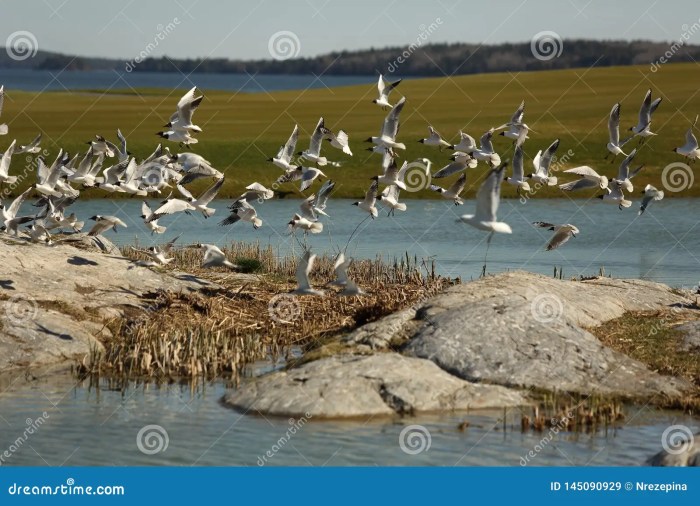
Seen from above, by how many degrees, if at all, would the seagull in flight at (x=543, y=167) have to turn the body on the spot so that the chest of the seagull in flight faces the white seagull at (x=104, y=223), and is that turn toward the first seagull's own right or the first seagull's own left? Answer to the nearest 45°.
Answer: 0° — it already faces it

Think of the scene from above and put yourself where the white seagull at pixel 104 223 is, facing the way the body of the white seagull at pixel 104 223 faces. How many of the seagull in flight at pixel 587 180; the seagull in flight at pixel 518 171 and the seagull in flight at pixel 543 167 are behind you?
3

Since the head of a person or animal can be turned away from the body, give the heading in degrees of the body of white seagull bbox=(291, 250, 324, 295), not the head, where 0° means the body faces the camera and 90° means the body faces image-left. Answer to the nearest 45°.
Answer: approximately 90°

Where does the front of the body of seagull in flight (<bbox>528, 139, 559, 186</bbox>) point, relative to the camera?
to the viewer's left

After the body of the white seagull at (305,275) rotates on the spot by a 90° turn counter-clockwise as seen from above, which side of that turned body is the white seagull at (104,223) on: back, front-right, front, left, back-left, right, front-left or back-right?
back-right

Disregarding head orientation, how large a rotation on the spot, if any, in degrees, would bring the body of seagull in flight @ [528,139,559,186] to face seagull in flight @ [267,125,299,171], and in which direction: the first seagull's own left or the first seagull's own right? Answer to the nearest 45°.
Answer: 0° — it already faces it

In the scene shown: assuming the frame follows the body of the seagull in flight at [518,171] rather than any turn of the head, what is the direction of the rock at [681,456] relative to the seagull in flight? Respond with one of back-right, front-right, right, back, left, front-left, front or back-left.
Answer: left

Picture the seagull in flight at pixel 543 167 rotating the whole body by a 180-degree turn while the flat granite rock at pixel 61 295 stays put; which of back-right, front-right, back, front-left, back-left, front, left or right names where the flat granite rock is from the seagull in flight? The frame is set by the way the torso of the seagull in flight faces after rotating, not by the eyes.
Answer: back-right

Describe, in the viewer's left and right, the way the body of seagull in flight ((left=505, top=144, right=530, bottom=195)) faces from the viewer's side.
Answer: facing to the left of the viewer
